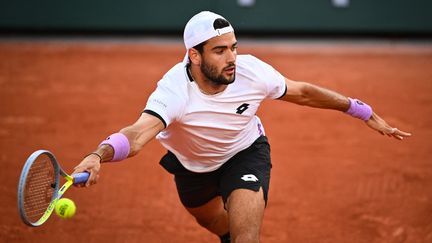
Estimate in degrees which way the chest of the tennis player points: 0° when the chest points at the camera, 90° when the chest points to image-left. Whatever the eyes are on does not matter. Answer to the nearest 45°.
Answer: approximately 0°

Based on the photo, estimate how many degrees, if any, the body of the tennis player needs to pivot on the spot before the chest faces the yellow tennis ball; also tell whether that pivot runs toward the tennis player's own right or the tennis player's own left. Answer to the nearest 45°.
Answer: approximately 45° to the tennis player's own right
